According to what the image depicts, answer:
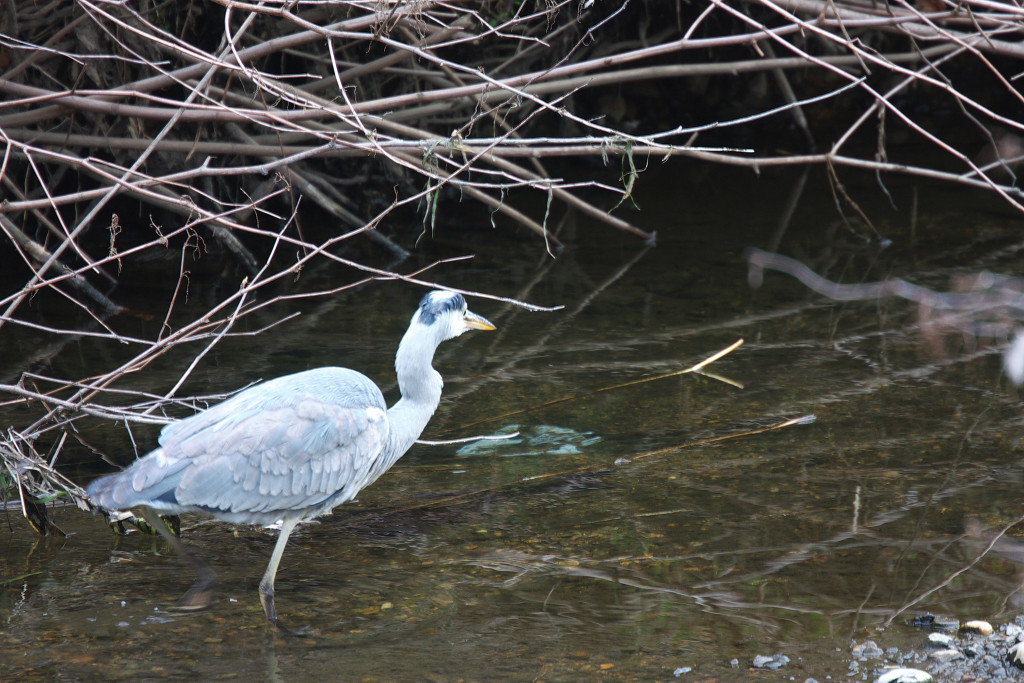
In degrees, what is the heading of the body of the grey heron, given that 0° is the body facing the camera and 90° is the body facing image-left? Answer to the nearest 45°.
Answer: approximately 270°
